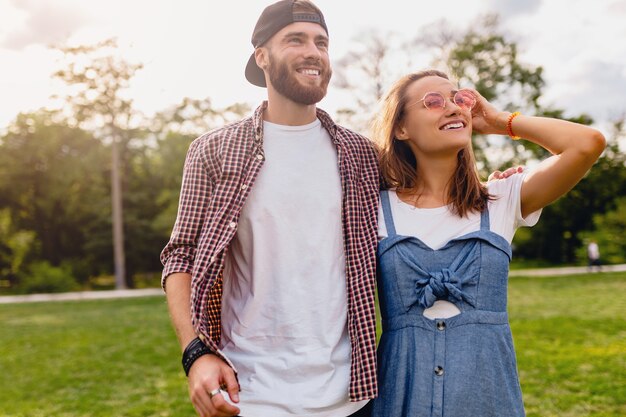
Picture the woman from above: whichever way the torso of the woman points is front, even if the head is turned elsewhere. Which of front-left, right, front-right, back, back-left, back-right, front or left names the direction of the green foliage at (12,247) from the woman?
back-right

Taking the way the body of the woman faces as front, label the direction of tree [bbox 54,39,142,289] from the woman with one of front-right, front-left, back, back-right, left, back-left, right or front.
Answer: back-right

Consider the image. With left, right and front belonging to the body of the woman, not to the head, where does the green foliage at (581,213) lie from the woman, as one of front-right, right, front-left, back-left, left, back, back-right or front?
back

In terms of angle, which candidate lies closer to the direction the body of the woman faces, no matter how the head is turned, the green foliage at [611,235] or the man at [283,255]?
the man

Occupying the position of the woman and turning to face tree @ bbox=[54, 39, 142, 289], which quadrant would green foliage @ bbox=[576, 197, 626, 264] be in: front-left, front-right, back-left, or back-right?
front-right

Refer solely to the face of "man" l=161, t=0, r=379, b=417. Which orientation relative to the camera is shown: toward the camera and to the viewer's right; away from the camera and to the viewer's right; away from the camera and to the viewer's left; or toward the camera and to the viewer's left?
toward the camera and to the viewer's right

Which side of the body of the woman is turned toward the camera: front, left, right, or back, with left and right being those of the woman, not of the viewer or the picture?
front

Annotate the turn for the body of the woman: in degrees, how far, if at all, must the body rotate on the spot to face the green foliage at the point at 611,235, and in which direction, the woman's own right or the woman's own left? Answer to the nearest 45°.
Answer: approximately 180°

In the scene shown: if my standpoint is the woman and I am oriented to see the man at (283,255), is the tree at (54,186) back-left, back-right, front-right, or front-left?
front-right

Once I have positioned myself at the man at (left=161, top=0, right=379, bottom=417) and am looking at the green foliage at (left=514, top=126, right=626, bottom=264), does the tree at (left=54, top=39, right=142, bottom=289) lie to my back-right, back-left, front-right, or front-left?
front-left

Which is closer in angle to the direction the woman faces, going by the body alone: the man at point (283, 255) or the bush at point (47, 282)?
the man

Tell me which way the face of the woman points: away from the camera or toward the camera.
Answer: toward the camera

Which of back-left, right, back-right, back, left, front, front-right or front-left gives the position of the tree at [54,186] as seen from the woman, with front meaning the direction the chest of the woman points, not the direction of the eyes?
back-right
